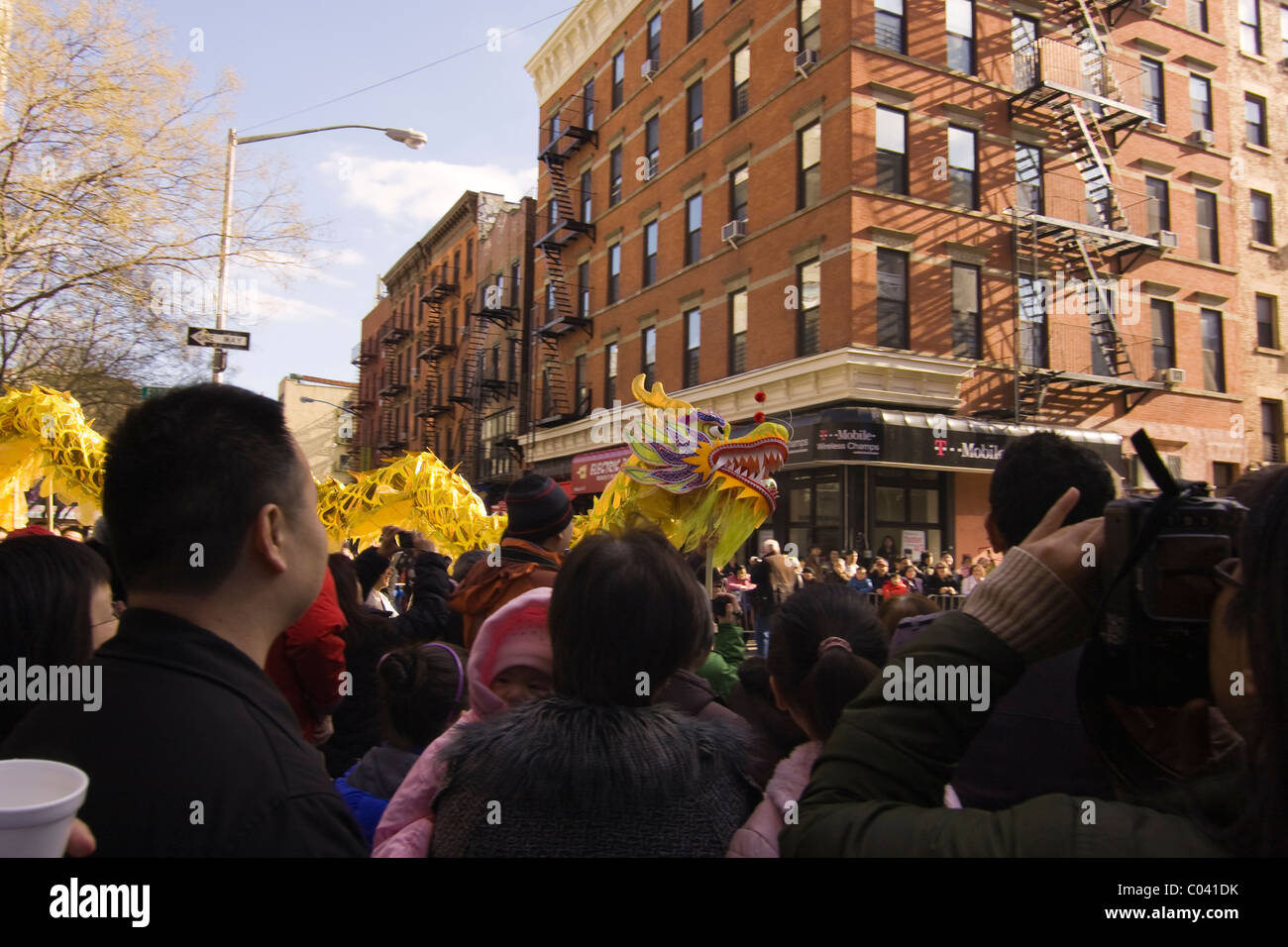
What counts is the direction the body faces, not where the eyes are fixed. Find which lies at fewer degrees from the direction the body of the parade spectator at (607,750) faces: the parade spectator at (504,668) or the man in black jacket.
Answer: the parade spectator

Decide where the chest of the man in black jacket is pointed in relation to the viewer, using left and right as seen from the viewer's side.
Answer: facing away from the viewer and to the right of the viewer

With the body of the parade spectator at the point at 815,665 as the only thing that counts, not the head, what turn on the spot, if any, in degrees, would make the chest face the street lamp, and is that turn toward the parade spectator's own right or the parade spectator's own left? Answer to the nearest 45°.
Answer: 0° — they already face it

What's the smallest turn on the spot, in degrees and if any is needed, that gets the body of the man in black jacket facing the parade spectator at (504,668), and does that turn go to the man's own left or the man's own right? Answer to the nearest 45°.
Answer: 0° — they already face them

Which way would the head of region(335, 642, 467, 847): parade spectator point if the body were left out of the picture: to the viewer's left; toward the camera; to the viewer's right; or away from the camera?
away from the camera

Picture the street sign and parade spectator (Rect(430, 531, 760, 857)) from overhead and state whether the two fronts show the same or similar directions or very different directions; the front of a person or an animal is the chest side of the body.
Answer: very different directions

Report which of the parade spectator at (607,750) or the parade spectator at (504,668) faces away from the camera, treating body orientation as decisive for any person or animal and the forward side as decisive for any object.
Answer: the parade spectator at (607,750)

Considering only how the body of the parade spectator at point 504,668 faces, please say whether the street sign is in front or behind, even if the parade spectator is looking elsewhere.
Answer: behind

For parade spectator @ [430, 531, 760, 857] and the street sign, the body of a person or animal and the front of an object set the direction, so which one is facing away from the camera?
the parade spectator
